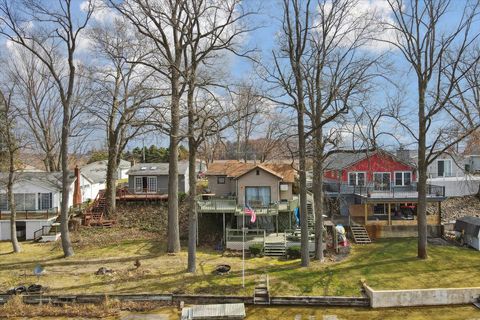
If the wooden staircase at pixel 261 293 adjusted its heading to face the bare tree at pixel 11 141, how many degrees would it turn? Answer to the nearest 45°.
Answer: approximately 135° to its right

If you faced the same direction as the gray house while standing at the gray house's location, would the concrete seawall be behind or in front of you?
in front

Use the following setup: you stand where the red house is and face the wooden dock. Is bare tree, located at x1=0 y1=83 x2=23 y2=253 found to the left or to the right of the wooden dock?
right

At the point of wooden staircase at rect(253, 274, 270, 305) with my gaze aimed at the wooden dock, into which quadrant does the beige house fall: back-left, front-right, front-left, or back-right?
back-right

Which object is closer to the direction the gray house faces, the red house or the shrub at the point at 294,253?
the shrub

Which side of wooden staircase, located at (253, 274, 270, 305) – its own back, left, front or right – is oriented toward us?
front

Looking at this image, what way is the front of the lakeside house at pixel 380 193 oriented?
toward the camera

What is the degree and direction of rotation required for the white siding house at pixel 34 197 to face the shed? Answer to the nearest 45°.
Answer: approximately 45° to its left

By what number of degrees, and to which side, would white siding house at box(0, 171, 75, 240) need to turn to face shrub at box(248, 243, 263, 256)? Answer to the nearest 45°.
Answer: approximately 45° to its left

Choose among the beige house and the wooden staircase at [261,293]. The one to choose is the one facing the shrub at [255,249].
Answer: the beige house
